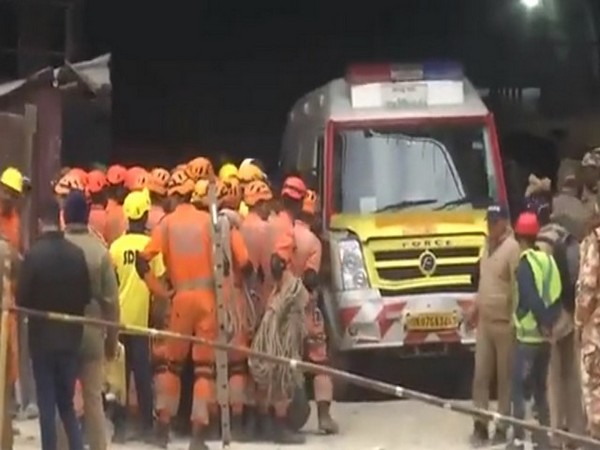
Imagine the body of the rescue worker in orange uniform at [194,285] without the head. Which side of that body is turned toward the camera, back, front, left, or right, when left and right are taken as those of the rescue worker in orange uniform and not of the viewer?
back

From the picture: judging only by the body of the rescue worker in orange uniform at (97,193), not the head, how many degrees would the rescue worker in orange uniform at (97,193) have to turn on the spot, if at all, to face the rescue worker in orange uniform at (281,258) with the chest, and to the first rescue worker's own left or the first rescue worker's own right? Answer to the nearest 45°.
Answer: approximately 135° to the first rescue worker's own right

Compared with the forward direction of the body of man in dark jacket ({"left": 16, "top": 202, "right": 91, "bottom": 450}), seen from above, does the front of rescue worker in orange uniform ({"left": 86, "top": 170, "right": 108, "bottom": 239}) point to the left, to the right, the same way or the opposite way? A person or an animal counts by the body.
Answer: the same way

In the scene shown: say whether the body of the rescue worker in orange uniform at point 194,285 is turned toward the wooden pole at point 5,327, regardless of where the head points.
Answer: no

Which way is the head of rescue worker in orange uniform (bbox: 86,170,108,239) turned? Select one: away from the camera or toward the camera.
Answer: away from the camera

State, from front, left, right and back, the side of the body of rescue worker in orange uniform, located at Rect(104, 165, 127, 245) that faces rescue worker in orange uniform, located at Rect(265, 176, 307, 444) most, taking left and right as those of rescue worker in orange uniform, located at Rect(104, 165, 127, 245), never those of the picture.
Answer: right

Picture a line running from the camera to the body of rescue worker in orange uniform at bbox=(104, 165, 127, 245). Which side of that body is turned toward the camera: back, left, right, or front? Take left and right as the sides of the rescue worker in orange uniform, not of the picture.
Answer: back

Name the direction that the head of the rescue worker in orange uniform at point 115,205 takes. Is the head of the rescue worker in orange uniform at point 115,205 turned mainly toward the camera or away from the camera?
away from the camera

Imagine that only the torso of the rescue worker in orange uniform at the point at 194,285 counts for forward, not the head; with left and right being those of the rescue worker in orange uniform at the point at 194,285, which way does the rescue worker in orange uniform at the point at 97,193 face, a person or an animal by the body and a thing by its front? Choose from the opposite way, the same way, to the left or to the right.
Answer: the same way

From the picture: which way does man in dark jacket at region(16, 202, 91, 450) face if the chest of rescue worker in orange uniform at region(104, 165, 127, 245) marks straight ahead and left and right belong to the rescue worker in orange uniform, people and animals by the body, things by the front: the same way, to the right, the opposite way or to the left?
the same way

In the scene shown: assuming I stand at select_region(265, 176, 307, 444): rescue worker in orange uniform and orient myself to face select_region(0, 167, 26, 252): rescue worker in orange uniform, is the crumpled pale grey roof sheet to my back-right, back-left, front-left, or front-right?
front-right

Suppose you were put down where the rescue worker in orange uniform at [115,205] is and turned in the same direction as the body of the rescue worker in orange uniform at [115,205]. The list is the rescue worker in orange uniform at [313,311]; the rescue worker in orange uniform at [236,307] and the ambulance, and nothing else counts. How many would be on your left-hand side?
0

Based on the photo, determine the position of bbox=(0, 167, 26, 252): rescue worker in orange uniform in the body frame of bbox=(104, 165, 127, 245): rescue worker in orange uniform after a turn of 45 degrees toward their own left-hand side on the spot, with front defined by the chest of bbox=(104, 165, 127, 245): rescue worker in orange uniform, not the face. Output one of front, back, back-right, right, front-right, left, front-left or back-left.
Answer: left

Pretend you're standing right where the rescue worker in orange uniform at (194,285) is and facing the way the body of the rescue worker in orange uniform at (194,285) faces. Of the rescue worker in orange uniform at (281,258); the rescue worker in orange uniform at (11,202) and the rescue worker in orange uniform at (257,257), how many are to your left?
1

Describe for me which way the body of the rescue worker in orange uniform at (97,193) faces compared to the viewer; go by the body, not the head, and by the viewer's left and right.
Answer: facing away from the viewer

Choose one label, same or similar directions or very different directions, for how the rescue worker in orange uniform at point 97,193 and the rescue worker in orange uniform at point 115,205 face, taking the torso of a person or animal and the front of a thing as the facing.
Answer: same or similar directions

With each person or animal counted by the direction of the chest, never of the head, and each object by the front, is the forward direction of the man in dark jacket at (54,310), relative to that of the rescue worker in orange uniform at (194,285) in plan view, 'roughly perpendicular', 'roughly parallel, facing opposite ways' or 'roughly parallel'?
roughly parallel

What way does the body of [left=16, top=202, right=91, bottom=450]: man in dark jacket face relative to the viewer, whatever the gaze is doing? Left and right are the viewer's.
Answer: facing away from the viewer
